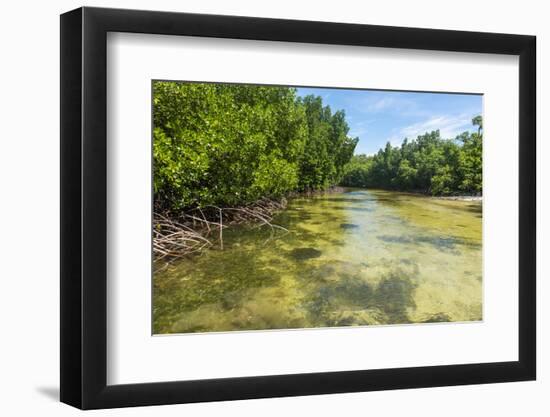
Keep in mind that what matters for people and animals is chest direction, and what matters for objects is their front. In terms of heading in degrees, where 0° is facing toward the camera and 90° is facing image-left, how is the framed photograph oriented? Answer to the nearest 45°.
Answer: approximately 315°
